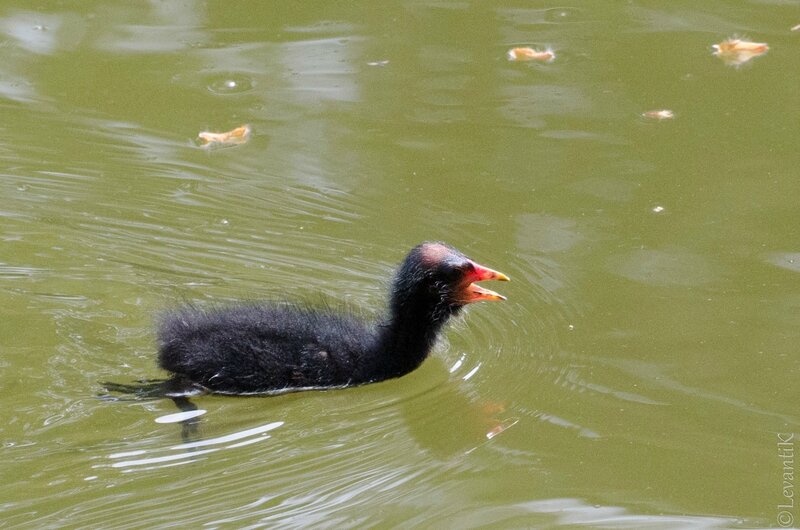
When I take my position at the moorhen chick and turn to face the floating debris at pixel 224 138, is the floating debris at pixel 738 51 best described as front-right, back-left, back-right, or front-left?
front-right

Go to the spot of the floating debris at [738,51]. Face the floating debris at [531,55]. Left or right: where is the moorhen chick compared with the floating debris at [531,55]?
left

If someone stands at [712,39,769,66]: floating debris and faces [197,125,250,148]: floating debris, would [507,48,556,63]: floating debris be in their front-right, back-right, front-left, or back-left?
front-right

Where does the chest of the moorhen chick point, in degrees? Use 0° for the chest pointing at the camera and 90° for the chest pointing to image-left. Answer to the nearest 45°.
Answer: approximately 270°

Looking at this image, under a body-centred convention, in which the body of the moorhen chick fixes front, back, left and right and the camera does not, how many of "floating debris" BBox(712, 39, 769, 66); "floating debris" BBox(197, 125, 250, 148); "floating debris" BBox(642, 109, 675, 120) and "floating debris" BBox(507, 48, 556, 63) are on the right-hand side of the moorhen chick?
0

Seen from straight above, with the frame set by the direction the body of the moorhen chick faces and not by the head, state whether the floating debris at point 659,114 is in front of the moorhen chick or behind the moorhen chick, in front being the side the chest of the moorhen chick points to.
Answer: in front

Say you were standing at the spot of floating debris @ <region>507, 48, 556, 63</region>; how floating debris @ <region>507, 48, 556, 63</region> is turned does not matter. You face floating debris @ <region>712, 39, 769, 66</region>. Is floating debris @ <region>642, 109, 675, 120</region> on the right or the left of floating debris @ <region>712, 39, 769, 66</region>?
right

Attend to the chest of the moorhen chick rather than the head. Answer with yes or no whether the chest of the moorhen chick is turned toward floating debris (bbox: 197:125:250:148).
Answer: no

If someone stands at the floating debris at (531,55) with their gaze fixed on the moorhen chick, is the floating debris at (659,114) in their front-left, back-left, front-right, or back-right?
front-left

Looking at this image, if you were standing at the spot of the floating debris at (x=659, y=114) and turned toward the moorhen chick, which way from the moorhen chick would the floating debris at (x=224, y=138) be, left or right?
right

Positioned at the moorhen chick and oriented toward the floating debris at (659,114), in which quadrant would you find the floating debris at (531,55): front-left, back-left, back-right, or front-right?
front-left

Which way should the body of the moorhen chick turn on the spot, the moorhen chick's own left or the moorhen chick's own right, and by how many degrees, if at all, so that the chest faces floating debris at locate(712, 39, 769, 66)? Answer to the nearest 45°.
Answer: approximately 45° to the moorhen chick's own left

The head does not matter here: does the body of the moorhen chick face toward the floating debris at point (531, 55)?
no

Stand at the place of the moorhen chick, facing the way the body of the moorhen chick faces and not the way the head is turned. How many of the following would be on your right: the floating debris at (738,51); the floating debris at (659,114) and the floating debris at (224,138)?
0
